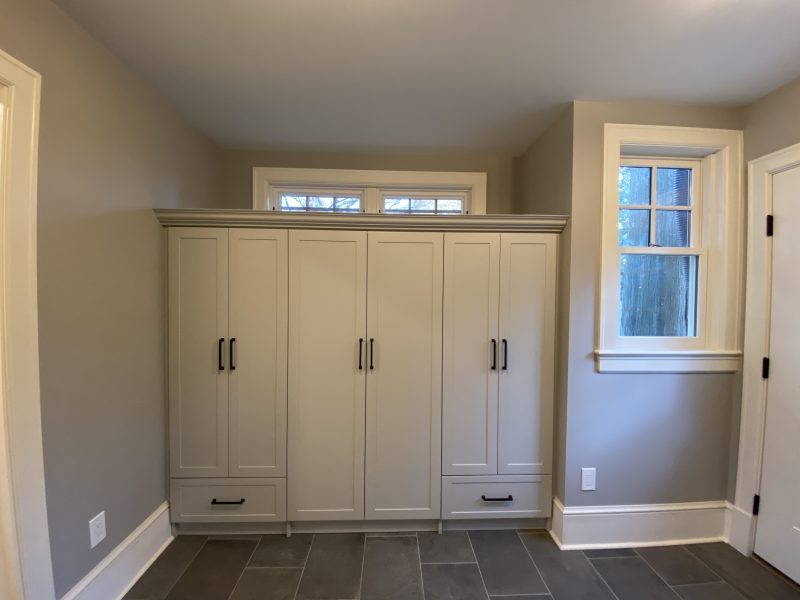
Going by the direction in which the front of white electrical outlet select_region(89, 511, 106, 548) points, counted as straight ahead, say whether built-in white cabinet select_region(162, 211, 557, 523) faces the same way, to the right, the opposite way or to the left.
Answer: to the right

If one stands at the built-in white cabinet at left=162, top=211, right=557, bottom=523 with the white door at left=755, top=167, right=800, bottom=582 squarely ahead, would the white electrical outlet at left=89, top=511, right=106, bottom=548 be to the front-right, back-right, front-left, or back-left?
back-right

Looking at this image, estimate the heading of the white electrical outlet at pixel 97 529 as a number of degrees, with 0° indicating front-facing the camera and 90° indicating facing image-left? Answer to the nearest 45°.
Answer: approximately 315°

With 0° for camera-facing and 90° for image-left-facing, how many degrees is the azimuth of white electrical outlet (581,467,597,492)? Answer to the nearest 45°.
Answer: approximately 0°

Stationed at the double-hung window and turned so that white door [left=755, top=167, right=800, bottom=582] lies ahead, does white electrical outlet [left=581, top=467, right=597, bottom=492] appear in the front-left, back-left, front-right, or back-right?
back-right

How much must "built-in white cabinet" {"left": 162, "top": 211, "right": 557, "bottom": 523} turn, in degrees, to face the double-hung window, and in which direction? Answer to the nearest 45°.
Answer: approximately 90° to its left

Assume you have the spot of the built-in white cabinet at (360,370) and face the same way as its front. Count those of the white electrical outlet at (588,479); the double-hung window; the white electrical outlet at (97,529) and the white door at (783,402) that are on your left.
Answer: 3

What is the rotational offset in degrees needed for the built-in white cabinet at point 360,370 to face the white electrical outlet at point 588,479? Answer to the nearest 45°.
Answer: approximately 90° to its left

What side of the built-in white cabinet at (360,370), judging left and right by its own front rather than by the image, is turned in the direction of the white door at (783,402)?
left

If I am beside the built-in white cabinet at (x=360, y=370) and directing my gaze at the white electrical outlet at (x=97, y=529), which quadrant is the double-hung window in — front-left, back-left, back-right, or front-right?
back-left

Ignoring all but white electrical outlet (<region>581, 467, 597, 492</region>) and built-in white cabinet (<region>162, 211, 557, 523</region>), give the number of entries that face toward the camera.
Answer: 2
